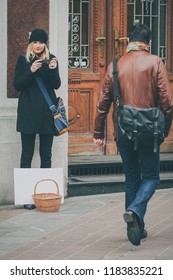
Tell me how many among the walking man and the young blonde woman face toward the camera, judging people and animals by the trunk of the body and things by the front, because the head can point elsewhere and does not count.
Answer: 1

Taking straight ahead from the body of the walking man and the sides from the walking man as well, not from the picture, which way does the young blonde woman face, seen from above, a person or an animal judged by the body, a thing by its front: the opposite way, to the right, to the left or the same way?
the opposite way

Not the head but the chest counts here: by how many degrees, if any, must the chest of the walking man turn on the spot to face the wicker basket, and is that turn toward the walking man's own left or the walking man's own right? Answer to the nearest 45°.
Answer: approximately 45° to the walking man's own left

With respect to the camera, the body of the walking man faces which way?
away from the camera

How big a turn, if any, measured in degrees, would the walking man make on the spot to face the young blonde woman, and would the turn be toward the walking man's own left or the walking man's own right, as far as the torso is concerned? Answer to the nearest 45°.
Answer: approximately 45° to the walking man's own left

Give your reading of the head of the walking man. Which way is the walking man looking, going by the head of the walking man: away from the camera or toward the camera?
away from the camera

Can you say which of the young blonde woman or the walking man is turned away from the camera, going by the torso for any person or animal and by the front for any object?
the walking man
